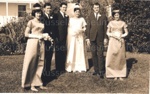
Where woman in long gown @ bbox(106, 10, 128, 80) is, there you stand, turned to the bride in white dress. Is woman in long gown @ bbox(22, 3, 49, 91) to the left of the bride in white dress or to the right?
left

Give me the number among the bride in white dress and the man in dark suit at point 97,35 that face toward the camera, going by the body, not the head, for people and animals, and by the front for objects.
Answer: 2

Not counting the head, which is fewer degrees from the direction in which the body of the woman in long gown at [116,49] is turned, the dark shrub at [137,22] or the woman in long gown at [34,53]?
the woman in long gown

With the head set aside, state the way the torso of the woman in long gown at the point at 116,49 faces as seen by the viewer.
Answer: toward the camera

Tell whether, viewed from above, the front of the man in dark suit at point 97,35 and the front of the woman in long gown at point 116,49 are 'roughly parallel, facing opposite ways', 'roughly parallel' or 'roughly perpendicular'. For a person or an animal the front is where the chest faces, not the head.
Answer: roughly parallel

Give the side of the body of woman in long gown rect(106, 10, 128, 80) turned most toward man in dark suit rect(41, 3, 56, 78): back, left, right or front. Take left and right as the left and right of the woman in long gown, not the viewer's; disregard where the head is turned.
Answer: right

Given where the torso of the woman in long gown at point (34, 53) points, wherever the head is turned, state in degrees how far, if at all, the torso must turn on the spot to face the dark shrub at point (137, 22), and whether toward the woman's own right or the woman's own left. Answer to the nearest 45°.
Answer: approximately 90° to the woman's own left

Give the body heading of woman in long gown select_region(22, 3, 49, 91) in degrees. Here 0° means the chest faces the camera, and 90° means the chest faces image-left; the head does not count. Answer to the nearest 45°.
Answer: approximately 315°

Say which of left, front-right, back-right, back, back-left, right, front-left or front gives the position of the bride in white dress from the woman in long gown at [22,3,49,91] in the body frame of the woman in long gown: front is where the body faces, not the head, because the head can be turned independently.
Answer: left

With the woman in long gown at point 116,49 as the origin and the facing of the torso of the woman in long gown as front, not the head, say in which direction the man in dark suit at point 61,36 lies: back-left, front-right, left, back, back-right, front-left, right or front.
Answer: right

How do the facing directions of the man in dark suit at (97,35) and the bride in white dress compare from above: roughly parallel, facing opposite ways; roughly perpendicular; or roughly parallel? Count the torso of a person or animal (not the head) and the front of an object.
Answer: roughly parallel

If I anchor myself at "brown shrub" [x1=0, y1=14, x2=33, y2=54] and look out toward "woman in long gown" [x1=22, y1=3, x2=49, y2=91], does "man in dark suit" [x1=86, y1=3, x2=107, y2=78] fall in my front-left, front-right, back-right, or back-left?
front-left

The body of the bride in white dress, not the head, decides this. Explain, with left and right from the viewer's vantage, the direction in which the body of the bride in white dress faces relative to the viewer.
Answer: facing the viewer

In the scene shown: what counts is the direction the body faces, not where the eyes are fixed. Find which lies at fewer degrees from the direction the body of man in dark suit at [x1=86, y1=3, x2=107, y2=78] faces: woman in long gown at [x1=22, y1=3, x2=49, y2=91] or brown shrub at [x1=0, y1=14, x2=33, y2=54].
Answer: the woman in long gown
